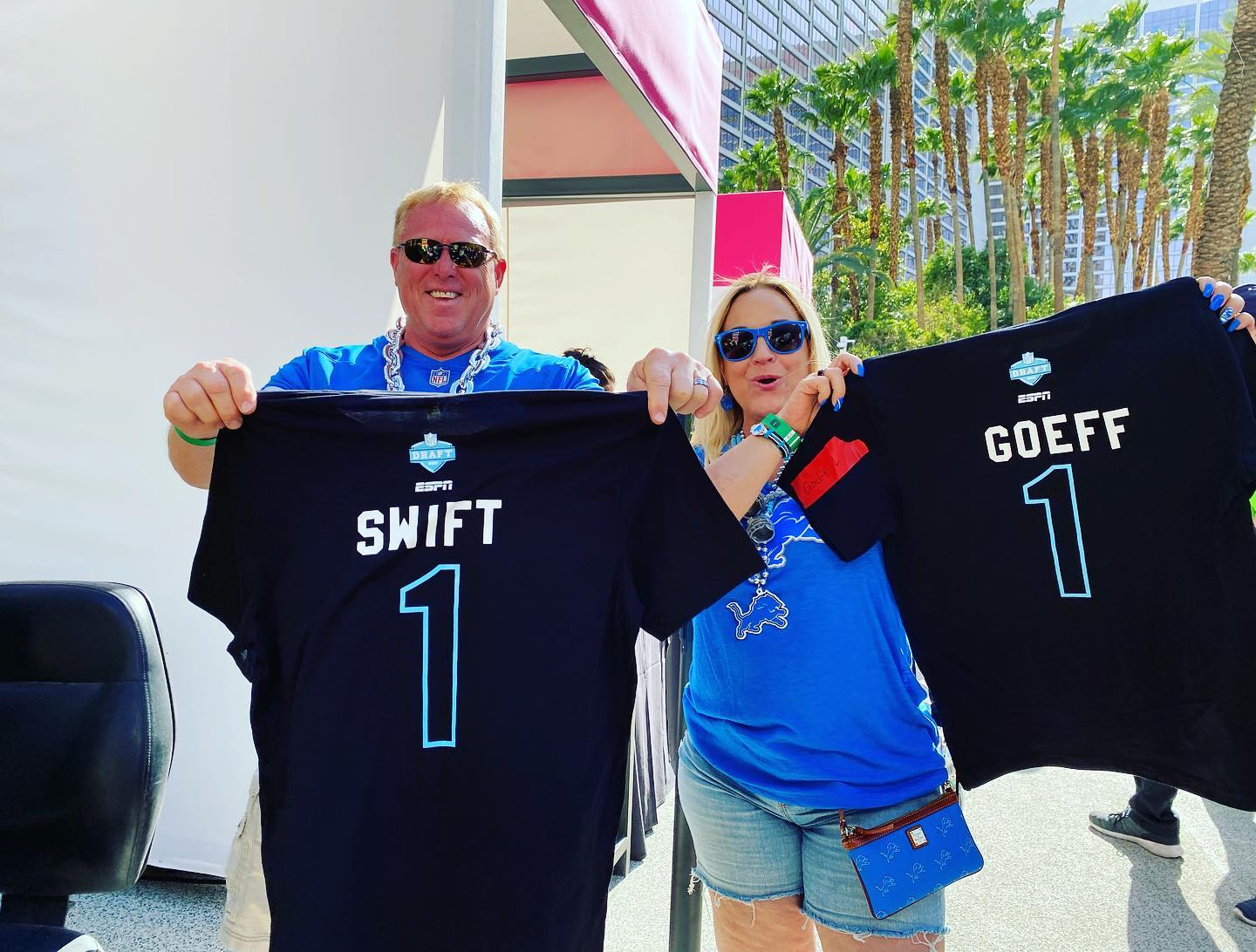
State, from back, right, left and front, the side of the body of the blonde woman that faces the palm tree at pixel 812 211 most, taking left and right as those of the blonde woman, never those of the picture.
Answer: back

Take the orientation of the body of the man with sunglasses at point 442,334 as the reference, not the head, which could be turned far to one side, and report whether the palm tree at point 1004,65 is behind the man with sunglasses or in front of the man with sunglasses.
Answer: behind

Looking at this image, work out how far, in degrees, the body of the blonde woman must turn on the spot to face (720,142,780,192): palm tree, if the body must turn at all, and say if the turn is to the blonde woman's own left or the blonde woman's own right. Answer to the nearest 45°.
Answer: approximately 180°

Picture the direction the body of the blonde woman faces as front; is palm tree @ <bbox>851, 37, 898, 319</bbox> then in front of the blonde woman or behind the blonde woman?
behind

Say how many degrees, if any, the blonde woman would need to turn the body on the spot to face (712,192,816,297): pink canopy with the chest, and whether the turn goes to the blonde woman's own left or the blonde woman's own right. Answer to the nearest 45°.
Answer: approximately 180°

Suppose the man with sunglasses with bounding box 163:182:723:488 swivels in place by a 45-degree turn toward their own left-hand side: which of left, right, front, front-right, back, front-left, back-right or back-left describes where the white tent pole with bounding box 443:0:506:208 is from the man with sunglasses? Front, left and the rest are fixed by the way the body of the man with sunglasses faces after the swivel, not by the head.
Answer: back-left

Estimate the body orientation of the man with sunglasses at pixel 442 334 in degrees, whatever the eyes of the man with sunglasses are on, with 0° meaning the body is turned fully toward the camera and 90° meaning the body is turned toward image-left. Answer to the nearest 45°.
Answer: approximately 0°

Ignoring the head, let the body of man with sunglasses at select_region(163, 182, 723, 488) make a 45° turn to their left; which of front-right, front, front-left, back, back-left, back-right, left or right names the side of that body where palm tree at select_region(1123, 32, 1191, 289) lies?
left

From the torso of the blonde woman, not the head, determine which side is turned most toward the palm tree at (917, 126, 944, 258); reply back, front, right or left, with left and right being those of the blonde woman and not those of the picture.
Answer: back

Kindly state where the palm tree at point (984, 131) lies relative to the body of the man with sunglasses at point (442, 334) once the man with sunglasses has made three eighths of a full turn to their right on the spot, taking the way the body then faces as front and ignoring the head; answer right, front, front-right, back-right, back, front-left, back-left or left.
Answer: right

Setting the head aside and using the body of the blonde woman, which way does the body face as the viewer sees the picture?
toward the camera

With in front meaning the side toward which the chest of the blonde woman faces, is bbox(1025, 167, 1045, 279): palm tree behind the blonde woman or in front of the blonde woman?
behind

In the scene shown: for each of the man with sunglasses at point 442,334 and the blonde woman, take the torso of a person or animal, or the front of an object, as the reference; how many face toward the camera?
2
